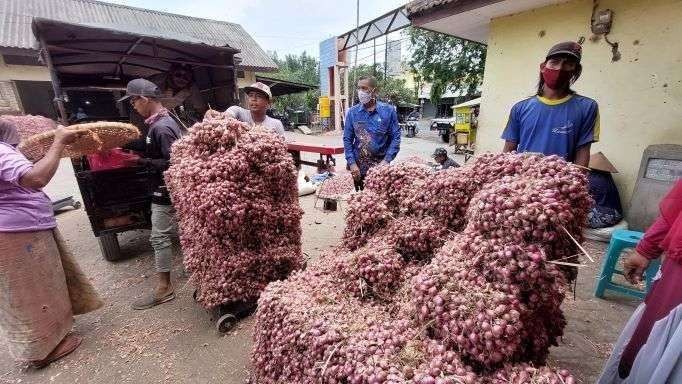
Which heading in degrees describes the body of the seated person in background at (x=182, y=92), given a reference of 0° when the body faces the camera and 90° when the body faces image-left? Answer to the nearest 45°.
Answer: approximately 0°

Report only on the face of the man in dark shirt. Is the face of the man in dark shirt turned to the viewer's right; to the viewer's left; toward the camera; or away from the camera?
to the viewer's left

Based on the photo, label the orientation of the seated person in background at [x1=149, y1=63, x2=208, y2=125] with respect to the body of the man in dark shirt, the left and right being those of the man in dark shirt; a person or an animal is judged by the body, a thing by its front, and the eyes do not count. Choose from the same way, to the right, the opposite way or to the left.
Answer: to the left

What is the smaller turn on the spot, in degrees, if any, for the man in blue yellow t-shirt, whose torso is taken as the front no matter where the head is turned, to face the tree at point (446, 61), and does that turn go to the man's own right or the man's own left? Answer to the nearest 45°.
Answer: approximately 180°

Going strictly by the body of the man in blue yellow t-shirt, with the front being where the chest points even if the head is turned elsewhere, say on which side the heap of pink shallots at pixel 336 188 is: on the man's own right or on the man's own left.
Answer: on the man's own right

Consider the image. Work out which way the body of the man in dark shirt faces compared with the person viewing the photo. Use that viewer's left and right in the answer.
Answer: facing to the left of the viewer

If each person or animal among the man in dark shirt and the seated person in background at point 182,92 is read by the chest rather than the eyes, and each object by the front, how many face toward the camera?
1

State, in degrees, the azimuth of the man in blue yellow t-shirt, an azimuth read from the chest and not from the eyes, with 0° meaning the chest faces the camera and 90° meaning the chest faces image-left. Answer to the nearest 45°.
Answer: approximately 0°

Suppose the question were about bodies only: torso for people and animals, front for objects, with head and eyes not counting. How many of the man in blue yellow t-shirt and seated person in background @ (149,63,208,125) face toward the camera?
2
